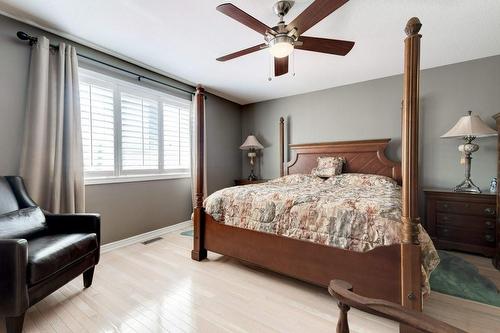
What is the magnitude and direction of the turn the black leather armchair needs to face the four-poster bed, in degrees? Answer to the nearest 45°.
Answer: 0° — it already faces it

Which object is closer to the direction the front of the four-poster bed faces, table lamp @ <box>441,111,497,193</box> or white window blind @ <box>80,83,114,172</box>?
the white window blind

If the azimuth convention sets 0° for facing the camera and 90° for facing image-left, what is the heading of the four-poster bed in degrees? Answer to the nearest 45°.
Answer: approximately 45°

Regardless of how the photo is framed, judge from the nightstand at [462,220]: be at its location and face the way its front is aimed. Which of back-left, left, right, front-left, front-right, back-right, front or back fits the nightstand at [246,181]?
front-right

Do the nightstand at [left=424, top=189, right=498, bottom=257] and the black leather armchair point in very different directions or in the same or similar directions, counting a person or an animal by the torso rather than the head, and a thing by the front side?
very different directions

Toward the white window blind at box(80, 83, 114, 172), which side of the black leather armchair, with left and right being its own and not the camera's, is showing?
left

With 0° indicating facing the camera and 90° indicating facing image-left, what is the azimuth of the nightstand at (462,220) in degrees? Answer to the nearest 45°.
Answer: approximately 45°
